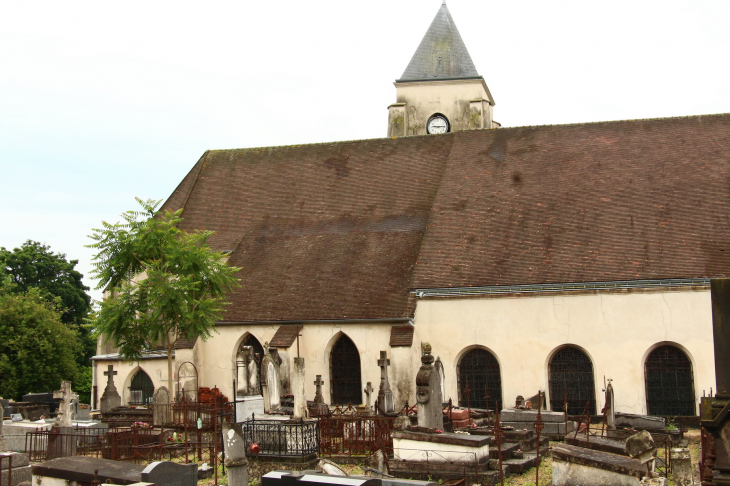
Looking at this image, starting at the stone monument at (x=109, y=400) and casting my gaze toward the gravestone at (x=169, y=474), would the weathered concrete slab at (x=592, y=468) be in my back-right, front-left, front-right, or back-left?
front-left

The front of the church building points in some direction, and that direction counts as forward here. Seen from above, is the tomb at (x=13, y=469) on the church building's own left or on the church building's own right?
on the church building's own right

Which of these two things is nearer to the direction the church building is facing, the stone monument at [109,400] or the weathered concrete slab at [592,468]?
the weathered concrete slab

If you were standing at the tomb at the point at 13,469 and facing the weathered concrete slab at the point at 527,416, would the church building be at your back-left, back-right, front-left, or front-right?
front-left

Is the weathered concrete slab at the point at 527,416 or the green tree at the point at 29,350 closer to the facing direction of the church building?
the weathered concrete slab
